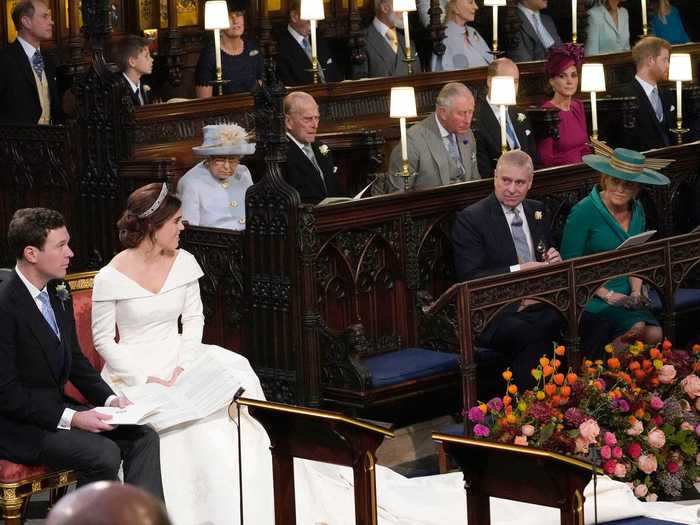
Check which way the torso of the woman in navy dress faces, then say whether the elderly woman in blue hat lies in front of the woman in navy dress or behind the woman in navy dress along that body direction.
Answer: in front

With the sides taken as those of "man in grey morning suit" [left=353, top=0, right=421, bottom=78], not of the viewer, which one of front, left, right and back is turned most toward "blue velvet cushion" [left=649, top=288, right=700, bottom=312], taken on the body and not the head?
front

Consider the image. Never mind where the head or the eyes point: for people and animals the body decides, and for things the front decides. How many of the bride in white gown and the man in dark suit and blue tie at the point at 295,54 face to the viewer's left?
0

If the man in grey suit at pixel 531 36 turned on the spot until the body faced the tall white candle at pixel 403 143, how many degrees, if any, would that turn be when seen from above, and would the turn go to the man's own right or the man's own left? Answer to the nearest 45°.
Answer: approximately 45° to the man's own right

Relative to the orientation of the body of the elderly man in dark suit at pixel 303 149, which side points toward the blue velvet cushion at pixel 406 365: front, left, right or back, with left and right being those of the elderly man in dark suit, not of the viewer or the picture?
front

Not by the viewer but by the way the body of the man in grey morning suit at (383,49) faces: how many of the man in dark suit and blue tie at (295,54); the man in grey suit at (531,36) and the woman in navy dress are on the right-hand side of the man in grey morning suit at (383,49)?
2

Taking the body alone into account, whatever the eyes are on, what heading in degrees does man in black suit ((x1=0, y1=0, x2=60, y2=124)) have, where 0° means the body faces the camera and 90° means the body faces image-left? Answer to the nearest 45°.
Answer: approximately 315°

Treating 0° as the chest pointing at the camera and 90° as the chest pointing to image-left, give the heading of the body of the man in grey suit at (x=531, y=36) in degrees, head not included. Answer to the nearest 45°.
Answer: approximately 315°

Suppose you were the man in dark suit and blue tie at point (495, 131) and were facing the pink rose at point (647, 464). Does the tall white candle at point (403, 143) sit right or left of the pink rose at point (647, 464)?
right

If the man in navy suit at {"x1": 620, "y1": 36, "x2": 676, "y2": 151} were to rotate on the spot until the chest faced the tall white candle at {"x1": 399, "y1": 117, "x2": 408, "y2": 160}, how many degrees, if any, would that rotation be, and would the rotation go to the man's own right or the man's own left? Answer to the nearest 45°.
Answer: approximately 90° to the man's own right

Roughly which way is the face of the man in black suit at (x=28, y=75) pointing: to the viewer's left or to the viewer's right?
to the viewer's right

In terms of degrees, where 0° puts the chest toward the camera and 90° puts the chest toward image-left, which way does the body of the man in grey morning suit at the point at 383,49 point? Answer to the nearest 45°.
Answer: approximately 315°

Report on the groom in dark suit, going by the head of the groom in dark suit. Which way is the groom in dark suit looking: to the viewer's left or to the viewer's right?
to the viewer's right

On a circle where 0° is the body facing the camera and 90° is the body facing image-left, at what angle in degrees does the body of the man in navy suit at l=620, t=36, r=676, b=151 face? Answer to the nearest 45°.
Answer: approximately 315°
